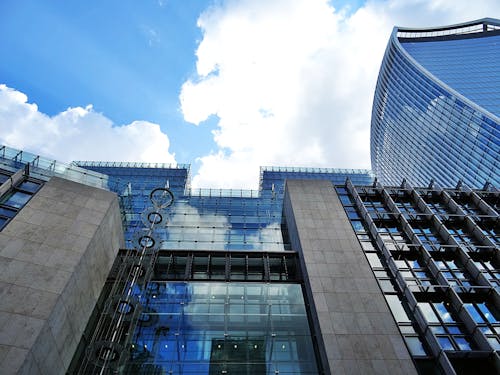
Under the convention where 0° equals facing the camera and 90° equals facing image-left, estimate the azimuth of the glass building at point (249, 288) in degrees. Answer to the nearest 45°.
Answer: approximately 0°
